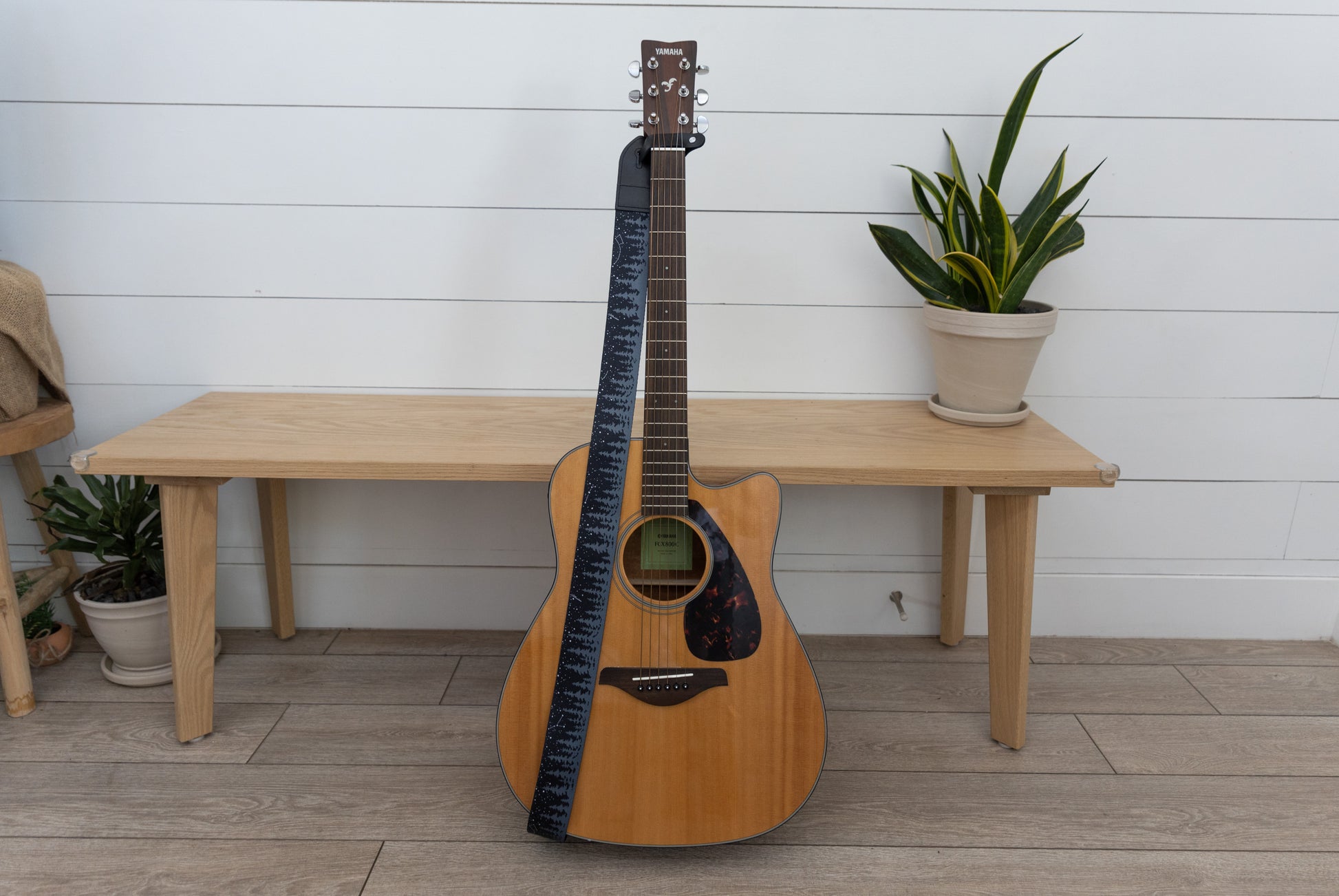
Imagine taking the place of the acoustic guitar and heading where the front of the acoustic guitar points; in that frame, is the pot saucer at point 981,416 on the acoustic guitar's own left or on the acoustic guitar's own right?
on the acoustic guitar's own left

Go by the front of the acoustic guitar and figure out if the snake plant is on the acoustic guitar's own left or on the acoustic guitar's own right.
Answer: on the acoustic guitar's own left

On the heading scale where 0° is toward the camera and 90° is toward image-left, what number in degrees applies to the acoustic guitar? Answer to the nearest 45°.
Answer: approximately 0°
